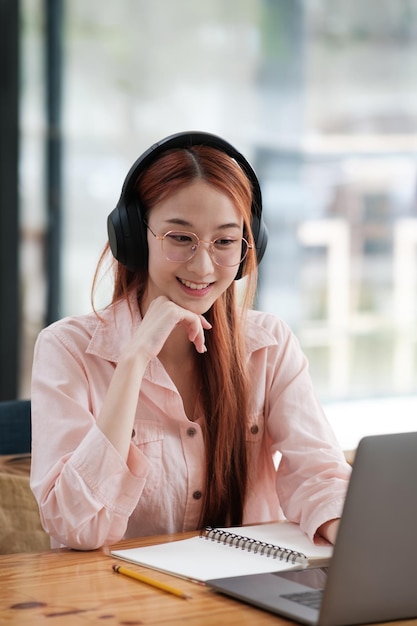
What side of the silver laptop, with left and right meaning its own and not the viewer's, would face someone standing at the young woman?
front

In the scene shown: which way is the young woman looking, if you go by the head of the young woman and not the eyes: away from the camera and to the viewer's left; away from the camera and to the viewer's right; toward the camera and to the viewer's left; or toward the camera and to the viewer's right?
toward the camera and to the viewer's right

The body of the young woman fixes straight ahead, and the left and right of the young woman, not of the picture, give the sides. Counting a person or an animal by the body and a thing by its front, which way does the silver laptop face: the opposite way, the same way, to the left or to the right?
the opposite way

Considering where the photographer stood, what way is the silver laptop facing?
facing away from the viewer and to the left of the viewer

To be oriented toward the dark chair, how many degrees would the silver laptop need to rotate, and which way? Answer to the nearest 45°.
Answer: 0° — it already faces it

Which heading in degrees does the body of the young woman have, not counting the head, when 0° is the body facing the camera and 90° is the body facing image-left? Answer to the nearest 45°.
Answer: approximately 315°
